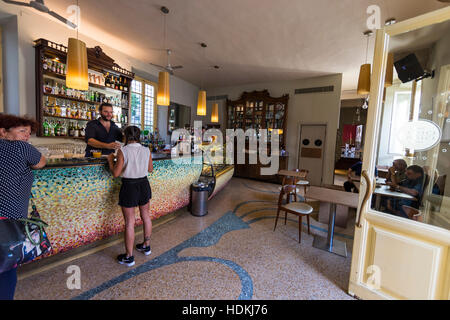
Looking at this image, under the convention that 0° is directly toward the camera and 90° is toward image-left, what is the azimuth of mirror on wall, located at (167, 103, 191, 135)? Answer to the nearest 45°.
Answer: approximately 315°

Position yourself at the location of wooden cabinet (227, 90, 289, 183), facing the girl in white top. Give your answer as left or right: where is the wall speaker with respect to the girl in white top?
left

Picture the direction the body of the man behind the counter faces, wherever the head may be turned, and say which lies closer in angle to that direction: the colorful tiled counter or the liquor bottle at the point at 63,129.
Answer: the colorful tiled counter

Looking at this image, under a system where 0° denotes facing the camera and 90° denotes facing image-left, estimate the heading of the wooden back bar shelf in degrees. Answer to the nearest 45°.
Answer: approximately 315°

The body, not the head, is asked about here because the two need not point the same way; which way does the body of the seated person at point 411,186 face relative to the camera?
to the viewer's left

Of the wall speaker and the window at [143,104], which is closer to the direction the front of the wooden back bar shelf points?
the wall speaker

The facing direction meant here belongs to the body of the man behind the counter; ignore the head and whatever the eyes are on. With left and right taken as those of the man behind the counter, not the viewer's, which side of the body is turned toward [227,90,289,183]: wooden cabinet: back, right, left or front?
left

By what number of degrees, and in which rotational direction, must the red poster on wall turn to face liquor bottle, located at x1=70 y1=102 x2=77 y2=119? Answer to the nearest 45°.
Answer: approximately 45° to its right

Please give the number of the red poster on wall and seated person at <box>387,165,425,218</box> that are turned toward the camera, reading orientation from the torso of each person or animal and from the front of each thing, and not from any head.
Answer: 1

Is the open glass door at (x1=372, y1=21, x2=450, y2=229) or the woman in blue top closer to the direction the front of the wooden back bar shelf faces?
the open glass door

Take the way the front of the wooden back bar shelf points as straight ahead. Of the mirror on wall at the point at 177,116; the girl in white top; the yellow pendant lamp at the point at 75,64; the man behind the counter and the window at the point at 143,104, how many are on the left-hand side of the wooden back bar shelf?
2
